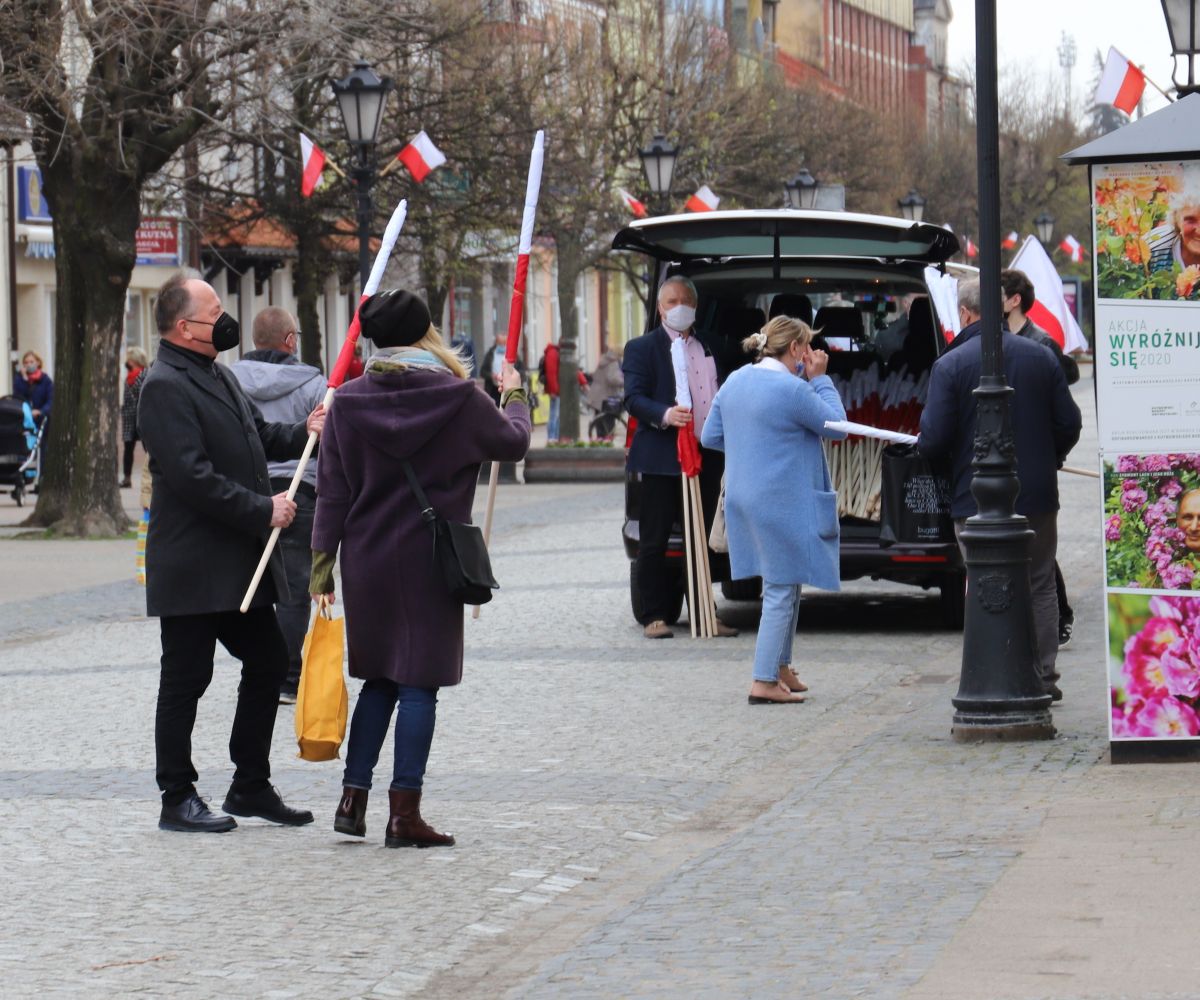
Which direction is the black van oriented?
away from the camera

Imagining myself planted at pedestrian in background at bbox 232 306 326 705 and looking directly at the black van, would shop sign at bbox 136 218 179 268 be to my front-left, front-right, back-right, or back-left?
front-left

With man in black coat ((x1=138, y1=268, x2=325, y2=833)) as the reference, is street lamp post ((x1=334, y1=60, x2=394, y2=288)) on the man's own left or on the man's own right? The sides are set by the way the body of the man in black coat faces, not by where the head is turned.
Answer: on the man's own left

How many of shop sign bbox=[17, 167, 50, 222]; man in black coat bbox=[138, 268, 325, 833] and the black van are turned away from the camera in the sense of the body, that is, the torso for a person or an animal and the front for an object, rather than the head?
1

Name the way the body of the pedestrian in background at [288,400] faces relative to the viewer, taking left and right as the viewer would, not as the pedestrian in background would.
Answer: facing away from the viewer and to the right of the viewer

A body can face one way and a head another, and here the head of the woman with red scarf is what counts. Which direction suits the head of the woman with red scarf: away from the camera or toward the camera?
toward the camera

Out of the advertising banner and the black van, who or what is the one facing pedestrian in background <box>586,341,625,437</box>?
the black van

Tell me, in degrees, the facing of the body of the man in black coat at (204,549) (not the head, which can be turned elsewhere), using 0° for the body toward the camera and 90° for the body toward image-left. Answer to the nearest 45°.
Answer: approximately 270°

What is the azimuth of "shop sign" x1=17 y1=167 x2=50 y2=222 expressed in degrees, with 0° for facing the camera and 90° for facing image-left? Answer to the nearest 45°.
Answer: approximately 315°

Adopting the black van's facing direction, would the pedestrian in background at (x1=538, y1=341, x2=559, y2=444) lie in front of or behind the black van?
in front

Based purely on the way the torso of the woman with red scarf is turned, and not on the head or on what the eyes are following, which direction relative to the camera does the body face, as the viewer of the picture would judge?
toward the camera

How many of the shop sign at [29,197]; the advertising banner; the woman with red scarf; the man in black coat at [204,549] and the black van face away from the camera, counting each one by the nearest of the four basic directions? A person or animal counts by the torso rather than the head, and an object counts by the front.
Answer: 1

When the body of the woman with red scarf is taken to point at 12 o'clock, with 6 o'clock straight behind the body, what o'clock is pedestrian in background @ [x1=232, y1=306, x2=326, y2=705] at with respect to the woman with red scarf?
The pedestrian in background is roughly at 12 o'clock from the woman with red scarf.

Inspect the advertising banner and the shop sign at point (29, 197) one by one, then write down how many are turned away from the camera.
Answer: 0

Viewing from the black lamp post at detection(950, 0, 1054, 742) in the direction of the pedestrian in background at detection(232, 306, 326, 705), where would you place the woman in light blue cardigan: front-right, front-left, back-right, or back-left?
front-right

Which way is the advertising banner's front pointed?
toward the camera
